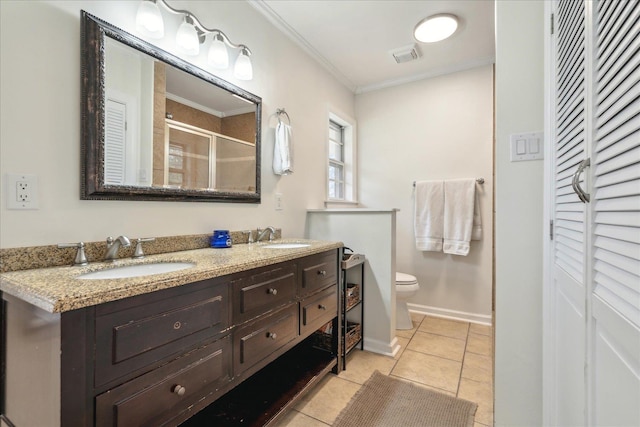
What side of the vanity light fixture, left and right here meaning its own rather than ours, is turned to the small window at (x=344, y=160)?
left

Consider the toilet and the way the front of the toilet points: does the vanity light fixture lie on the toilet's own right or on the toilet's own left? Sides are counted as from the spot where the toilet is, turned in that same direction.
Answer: on the toilet's own right

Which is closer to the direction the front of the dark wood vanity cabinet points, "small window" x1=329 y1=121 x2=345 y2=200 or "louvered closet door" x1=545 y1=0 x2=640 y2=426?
the louvered closet door

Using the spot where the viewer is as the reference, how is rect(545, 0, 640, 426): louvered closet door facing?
facing the viewer and to the left of the viewer

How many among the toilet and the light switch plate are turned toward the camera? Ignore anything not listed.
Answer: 1

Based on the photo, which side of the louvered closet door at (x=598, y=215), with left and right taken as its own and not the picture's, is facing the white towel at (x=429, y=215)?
right

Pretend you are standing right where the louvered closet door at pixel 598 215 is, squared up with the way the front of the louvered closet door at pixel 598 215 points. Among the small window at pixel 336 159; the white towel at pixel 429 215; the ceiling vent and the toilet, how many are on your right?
4

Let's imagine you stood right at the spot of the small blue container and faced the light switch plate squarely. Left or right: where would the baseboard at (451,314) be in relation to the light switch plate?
left

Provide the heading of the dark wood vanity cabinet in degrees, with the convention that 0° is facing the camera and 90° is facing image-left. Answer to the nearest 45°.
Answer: approximately 315°
